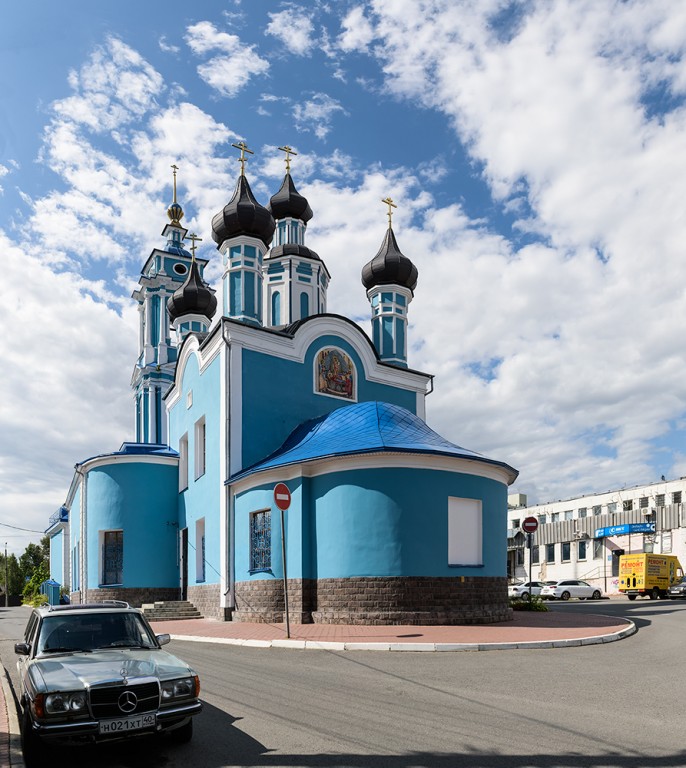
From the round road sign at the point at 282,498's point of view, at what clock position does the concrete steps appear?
The concrete steps is roughly at 4 o'clock from the round road sign.

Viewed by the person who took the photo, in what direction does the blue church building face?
facing away from the viewer and to the left of the viewer

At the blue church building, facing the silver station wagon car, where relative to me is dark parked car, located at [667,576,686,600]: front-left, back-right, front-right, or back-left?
back-left

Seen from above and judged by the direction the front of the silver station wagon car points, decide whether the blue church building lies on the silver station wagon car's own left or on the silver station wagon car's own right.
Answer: on the silver station wagon car's own left

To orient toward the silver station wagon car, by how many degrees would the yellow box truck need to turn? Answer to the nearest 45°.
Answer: approximately 135° to its right

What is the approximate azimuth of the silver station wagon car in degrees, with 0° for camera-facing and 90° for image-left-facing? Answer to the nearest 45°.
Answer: approximately 315°

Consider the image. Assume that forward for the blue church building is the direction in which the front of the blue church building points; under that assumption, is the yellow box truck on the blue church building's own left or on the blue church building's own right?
on the blue church building's own right

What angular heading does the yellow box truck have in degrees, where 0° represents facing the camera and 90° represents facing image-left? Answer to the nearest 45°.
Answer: approximately 225°
